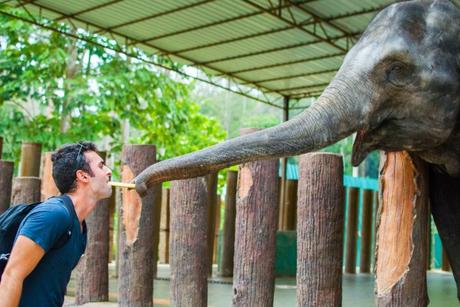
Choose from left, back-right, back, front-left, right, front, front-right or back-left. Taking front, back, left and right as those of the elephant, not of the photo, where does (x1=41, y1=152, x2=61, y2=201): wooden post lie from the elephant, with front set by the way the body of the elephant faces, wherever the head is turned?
front-right

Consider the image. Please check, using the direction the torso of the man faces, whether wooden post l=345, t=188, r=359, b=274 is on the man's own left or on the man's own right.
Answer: on the man's own left

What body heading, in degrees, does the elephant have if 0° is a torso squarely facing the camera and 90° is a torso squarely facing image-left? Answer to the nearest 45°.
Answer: approximately 90°

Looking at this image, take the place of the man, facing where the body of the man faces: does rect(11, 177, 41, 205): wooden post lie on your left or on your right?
on your left

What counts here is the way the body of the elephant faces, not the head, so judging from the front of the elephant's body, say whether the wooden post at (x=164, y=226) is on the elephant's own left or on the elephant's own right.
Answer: on the elephant's own right

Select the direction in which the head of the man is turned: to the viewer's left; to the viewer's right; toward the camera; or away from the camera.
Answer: to the viewer's right

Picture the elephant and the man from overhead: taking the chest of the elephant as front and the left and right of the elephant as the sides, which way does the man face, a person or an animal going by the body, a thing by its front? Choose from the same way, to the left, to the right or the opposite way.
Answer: the opposite way

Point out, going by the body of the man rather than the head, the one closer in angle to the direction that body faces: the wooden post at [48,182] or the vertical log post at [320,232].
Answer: the vertical log post

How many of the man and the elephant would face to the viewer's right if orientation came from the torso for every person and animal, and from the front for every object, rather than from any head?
1

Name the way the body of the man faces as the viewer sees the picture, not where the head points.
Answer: to the viewer's right
